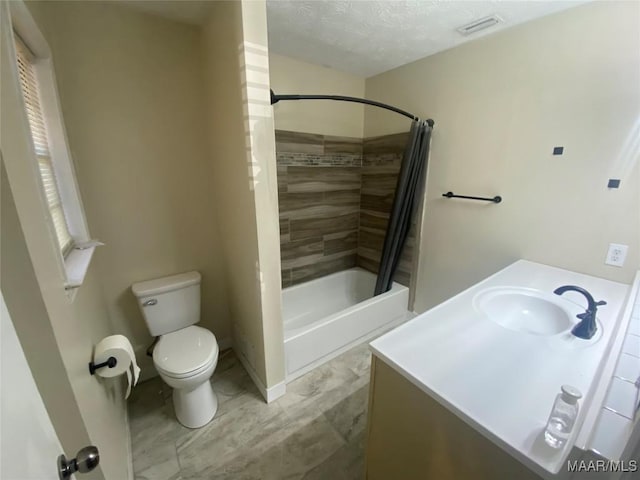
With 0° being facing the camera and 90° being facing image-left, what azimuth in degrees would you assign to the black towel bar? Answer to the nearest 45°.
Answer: approximately 45°

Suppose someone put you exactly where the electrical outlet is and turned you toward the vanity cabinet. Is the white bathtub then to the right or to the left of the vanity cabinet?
right

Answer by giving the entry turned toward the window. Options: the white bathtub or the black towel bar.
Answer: the black towel bar

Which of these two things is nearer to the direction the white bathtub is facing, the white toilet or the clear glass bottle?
the clear glass bottle

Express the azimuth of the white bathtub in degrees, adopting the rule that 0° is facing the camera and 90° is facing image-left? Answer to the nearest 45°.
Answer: approximately 315°

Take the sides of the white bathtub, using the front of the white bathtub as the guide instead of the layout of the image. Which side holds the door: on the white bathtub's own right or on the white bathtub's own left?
on the white bathtub's own right

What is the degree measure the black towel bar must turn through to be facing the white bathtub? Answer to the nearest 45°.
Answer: approximately 45° to its right

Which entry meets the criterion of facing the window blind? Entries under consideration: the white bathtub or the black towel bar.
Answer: the black towel bar

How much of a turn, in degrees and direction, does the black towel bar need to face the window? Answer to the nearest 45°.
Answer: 0° — it already faces it

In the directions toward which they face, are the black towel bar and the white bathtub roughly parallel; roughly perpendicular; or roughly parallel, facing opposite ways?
roughly perpendicular

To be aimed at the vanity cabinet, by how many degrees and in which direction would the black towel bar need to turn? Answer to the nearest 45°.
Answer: approximately 45° to its left

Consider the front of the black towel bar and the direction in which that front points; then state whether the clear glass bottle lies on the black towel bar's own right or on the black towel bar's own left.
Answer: on the black towel bar's own left

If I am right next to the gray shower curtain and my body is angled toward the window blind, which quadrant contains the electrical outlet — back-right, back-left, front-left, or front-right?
back-left

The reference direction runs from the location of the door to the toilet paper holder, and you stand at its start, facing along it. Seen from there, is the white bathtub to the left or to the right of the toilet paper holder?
right

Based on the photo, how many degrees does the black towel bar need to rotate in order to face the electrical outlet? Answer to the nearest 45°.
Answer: approximately 135° to its left
